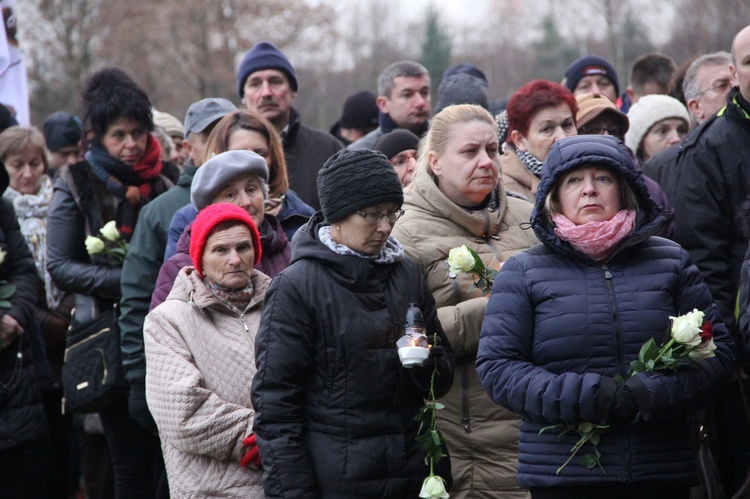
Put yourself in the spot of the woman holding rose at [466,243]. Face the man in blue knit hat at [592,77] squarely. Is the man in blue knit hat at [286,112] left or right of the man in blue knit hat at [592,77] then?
left

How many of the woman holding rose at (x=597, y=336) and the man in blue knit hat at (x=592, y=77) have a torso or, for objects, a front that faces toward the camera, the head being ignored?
2

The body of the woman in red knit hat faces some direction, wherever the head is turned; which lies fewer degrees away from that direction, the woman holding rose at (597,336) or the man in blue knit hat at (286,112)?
the woman holding rose

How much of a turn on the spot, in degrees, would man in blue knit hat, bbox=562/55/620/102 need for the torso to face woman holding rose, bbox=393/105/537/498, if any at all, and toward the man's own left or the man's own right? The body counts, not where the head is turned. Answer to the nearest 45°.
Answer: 0° — they already face them

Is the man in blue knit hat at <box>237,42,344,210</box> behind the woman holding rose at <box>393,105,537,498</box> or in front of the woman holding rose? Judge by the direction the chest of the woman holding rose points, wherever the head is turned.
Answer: behind

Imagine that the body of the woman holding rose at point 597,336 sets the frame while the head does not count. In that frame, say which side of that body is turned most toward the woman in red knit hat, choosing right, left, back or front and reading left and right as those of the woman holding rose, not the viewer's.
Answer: right

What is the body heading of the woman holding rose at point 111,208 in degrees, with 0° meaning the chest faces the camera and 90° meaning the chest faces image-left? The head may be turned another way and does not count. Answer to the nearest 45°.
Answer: approximately 315°

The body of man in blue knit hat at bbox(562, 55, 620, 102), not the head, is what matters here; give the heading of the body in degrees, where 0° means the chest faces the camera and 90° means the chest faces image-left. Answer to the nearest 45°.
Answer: approximately 0°

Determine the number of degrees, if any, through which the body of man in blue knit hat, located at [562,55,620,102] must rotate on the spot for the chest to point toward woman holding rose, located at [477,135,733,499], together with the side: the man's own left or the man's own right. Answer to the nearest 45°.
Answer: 0° — they already face them

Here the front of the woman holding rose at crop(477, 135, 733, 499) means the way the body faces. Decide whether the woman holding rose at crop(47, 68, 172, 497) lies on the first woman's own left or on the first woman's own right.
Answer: on the first woman's own right

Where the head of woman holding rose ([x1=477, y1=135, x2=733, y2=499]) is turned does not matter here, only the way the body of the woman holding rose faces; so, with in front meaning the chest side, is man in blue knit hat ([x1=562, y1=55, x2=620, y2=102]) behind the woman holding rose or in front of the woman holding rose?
behind
